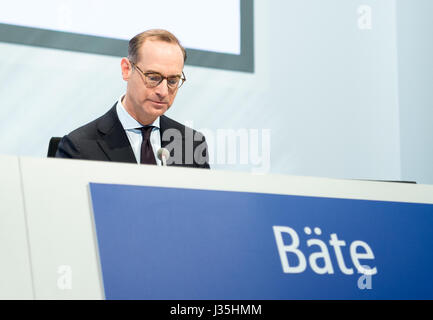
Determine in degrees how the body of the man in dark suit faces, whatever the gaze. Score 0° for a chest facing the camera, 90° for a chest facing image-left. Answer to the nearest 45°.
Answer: approximately 315°

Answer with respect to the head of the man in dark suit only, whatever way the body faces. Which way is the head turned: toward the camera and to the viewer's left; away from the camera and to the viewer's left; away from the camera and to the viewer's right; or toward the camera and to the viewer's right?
toward the camera and to the viewer's right
